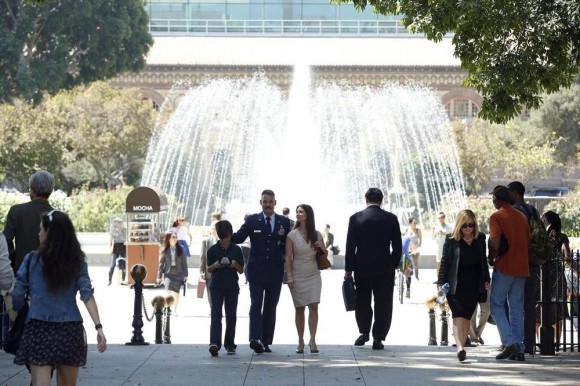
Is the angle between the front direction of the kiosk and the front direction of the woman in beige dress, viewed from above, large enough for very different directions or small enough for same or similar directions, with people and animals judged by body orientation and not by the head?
same or similar directions

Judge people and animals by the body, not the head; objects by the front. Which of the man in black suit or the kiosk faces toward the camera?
the kiosk

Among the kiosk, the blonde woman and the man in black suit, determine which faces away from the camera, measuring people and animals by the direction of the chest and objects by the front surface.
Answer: the man in black suit

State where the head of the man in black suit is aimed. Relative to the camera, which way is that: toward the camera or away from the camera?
away from the camera

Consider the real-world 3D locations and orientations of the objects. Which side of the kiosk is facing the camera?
front

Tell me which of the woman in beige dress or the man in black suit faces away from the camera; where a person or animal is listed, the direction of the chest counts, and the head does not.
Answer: the man in black suit

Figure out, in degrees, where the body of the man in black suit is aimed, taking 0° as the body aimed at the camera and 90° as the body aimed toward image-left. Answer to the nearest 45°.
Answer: approximately 180°

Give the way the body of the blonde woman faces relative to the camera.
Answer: toward the camera

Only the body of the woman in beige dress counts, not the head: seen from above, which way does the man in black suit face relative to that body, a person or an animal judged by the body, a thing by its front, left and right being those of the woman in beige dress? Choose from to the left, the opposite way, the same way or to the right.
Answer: the opposite way

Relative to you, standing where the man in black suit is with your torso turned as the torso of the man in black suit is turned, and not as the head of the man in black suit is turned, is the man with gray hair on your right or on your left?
on your left

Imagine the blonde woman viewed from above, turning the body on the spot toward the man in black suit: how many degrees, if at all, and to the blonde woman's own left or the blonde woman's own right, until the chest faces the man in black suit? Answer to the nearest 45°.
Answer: approximately 135° to the blonde woman's own right

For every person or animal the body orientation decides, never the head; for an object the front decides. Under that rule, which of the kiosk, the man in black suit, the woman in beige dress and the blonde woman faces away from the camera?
the man in black suit

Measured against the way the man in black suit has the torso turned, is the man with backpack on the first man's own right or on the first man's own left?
on the first man's own right

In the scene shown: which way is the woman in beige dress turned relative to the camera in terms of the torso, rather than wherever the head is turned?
toward the camera

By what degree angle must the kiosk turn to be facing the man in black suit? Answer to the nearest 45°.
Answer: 0° — it already faces them

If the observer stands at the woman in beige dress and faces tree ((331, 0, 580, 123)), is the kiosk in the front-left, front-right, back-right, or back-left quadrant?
front-left

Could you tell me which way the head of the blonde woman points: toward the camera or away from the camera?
toward the camera

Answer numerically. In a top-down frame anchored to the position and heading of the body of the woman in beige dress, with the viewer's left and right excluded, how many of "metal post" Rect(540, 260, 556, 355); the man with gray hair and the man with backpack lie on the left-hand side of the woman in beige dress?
2
